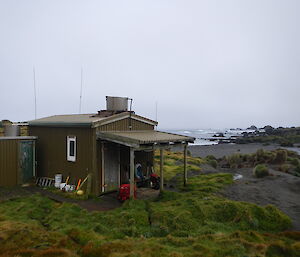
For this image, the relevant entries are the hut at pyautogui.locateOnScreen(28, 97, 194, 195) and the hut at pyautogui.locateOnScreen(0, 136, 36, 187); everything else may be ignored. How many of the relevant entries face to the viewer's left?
0

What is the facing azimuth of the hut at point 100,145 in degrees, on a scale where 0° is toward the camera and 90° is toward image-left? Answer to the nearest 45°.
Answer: approximately 315°

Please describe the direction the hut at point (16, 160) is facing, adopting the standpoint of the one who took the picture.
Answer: facing the viewer and to the right of the viewer

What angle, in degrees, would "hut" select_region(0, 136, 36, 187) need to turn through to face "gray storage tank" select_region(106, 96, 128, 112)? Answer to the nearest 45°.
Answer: approximately 45° to its left

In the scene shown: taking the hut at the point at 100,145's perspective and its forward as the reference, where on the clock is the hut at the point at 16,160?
the hut at the point at 16,160 is roughly at 5 o'clock from the hut at the point at 100,145.
